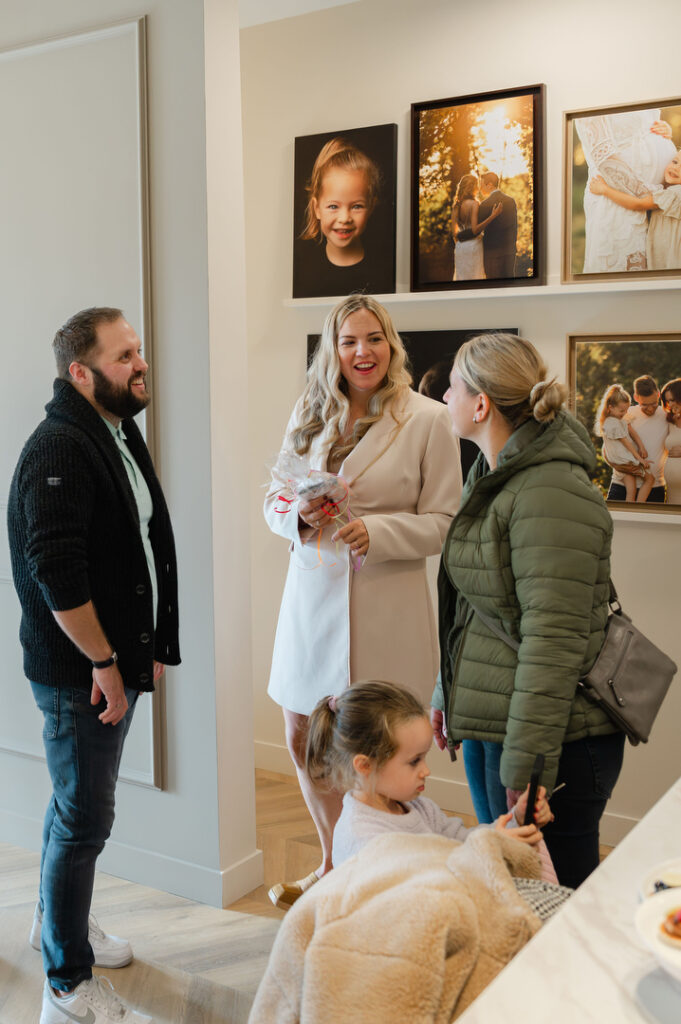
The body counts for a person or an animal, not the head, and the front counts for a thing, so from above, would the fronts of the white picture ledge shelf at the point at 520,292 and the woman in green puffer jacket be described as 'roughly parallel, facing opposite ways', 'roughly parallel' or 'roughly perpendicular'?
roughly perpendicular

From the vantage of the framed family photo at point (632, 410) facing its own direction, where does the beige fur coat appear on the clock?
The beige fur coat is roughly at 12 o'clock from the framed family photo.

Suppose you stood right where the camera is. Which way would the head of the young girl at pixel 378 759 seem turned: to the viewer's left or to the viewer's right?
to the viewer's right

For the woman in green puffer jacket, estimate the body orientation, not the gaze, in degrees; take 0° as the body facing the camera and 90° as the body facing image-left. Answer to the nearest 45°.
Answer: approximately 90°

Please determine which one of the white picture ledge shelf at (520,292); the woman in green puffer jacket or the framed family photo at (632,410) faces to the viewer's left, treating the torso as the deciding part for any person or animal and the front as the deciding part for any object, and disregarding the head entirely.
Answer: the woman in green puffer jacket

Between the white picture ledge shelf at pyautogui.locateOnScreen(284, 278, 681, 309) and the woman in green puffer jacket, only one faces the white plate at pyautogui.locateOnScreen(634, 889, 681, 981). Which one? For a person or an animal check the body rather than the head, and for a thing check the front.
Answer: the white picture ledge shelf

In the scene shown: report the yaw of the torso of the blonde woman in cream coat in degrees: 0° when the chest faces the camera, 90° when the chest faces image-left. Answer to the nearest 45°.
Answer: approximately 45°

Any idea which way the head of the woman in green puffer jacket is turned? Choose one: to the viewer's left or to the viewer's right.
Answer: to the viewer's left

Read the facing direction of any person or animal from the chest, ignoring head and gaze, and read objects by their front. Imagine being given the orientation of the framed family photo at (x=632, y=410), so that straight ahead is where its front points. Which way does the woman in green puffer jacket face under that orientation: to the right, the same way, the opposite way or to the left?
to the right

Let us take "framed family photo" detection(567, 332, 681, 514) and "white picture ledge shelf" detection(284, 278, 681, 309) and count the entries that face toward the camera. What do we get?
2

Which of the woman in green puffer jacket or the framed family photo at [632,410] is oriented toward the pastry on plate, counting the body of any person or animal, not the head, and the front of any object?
the framed family photo
